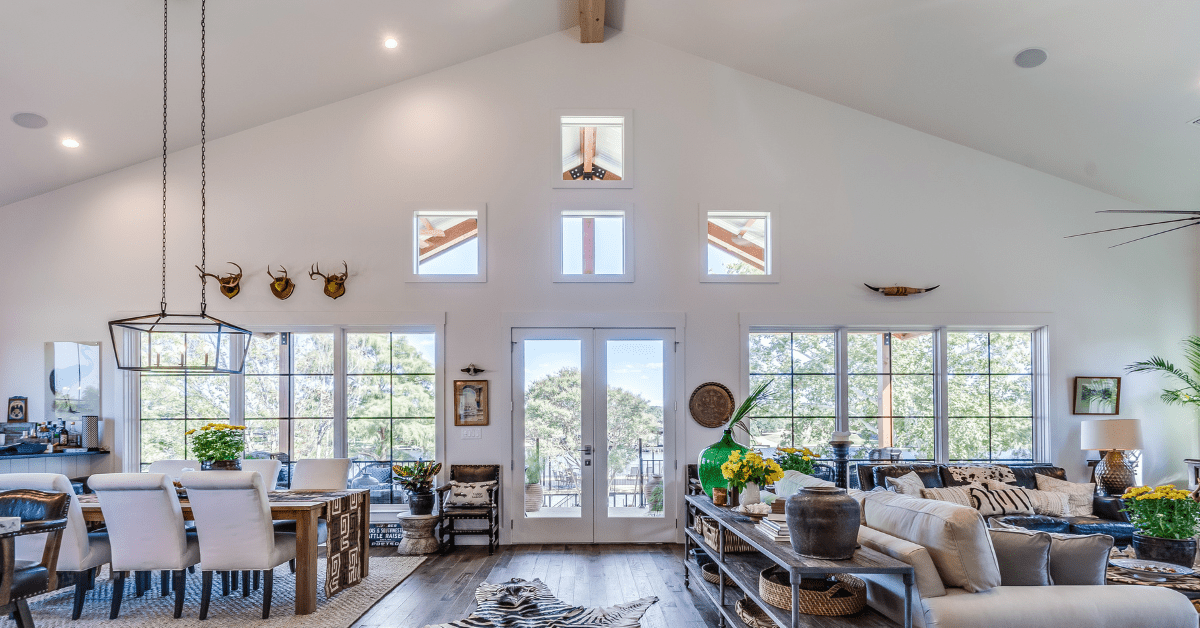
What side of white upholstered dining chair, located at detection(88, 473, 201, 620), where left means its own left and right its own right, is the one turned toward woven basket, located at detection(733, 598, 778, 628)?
right

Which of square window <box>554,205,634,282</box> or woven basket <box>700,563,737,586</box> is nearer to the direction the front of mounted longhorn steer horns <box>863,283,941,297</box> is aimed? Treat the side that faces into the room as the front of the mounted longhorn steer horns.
the woven basket

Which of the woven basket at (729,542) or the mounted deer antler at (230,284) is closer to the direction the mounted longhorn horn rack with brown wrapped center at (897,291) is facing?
the woven basket

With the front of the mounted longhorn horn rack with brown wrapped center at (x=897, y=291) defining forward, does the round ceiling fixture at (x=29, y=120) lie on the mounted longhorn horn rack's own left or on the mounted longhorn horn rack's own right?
on the mounted longhorn horn rack's own right

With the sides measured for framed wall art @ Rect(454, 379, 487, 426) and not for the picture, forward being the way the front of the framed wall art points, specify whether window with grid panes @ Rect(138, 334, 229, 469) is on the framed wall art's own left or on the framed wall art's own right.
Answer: on the framed wall art's own right
